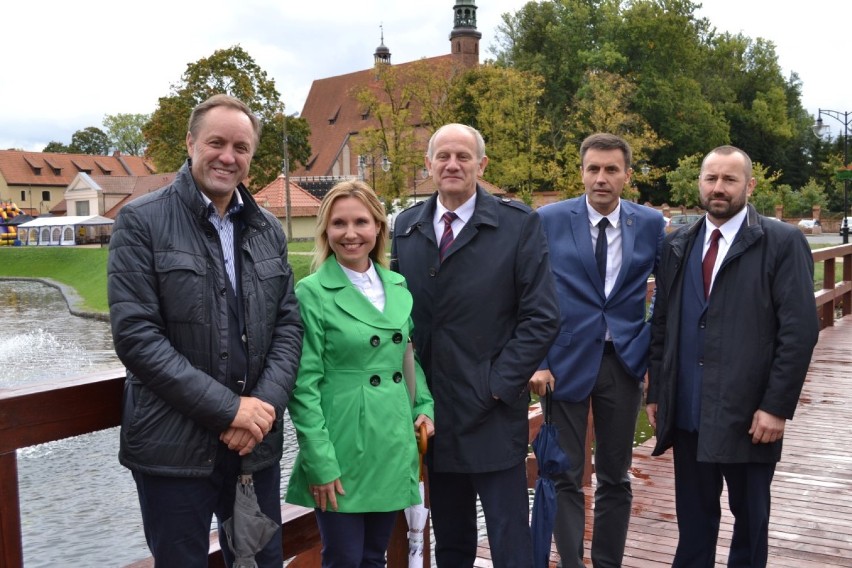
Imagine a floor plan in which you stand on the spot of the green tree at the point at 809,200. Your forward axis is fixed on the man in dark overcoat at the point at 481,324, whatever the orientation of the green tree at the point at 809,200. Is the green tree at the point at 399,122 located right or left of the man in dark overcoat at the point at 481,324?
right

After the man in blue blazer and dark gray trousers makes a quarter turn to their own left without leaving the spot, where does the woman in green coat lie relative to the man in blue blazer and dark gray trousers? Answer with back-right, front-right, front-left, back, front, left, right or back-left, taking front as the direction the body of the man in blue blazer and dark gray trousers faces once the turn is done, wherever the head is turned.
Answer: back-right

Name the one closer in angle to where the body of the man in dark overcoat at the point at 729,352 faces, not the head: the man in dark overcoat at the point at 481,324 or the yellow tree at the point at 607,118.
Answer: the man in dark overcoat

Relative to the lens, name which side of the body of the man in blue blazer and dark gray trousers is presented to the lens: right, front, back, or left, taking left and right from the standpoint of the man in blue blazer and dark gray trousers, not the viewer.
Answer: front

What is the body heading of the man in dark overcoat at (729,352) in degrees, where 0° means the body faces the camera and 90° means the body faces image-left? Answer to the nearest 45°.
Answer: approximately 45°

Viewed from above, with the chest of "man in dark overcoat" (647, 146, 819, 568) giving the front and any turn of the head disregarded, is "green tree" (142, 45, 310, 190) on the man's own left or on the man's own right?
on the man's own right

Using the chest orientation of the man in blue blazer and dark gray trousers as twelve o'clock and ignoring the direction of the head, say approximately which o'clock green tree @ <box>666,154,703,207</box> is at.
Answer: The green tree is roughly at 6 o'clock from the man in blue blazer and dark gray trousers.

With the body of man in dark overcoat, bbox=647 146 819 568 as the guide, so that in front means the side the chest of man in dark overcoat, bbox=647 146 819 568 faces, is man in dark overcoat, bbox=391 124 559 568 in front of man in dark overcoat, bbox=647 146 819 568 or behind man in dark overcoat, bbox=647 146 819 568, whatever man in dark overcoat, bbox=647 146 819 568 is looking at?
in front

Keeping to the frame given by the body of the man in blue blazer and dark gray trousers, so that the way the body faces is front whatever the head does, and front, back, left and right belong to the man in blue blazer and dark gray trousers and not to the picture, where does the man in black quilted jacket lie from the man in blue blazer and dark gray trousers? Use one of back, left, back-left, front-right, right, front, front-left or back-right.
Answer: front-right

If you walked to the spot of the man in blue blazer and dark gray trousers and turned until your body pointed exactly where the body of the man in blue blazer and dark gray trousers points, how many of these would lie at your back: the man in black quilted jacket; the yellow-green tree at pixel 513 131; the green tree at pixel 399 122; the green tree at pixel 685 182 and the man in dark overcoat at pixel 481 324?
3

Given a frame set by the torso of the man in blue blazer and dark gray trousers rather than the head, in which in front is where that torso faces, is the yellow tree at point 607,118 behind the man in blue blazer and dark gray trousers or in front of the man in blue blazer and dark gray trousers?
behind

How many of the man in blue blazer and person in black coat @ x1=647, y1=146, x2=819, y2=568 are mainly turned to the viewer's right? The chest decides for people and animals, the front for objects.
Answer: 0
